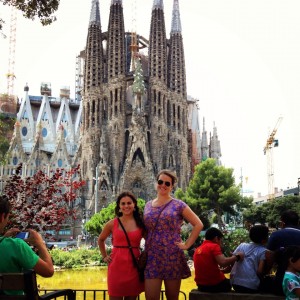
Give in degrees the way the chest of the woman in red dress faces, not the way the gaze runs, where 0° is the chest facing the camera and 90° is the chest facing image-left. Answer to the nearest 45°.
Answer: approximately 0°

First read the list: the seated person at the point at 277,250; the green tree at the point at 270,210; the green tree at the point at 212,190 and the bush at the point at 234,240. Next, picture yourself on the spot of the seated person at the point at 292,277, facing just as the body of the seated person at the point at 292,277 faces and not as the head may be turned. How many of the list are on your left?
4

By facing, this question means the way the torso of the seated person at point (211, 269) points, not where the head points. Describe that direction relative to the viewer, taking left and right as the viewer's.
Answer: facing away from the viewer and to the right of the viewer

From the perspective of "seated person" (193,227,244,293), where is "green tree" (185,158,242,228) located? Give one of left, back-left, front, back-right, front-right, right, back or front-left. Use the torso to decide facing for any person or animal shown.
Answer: front-left

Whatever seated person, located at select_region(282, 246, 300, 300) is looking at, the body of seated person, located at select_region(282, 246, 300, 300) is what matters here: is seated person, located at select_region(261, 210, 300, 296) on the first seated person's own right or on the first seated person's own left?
on the first seated person's own left

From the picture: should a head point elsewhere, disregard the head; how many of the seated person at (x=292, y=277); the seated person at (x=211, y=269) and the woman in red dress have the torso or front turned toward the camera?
1

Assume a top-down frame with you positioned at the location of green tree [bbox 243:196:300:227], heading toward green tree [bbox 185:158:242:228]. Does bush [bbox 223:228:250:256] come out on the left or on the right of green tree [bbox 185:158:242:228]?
left
